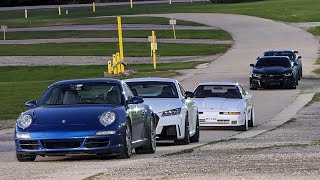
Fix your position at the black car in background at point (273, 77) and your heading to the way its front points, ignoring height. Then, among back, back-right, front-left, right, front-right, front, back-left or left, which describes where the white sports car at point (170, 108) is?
front

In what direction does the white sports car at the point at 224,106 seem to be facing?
toward the camera

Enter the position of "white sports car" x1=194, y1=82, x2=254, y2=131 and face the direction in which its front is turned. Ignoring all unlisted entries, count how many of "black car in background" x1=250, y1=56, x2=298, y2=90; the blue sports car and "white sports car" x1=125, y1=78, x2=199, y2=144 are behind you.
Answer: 1

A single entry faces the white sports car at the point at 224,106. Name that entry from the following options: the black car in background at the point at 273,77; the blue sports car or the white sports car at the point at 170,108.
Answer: the black car in background

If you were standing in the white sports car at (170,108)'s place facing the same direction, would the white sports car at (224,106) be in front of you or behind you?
behind

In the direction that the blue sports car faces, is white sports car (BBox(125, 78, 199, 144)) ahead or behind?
behind

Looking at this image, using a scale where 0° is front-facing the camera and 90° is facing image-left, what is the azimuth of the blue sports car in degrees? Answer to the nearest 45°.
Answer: approximately 45°

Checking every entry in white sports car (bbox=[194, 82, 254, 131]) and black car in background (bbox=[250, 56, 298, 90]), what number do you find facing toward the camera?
2

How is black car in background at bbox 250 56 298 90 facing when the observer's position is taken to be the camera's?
facing the viewer

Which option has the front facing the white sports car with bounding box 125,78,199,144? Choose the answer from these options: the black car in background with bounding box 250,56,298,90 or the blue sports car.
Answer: the black car in background

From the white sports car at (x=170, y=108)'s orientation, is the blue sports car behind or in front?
in front

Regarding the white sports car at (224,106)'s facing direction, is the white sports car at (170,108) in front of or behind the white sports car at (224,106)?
in front
